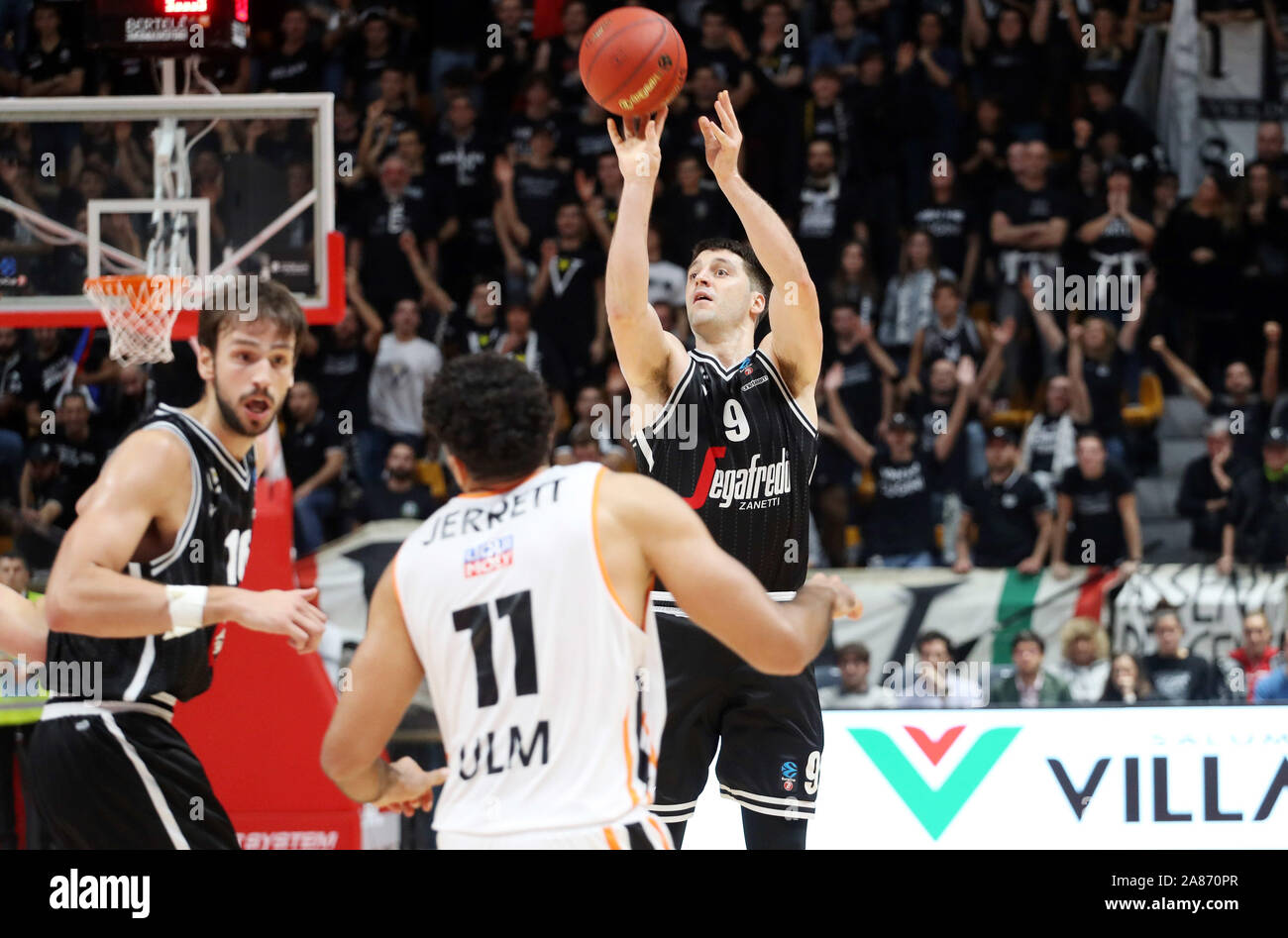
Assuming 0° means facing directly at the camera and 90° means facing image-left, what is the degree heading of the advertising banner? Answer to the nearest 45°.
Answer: approximately 0°

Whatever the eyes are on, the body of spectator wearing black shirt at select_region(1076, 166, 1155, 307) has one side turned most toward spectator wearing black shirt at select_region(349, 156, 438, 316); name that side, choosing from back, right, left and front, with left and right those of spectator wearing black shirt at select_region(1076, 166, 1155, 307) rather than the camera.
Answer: right

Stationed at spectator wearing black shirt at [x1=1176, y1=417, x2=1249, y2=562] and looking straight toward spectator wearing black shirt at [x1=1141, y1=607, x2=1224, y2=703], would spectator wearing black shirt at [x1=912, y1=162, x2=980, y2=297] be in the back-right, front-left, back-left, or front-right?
back-right
